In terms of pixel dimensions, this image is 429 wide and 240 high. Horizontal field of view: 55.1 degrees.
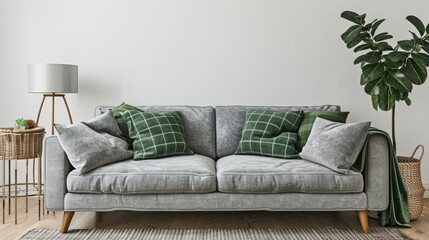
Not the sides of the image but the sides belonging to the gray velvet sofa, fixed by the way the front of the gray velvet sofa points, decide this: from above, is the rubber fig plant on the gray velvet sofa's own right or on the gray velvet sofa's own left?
on the gray velvet sofa's own left

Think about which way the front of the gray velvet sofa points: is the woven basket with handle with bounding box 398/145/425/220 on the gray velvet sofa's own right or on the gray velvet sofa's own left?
on the gray velvet sofa's own left

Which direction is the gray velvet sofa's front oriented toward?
toward the camera

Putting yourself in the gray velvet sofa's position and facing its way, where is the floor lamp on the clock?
The floor lamp is roughly at 4 o'clock from the gray velvet sofa.
